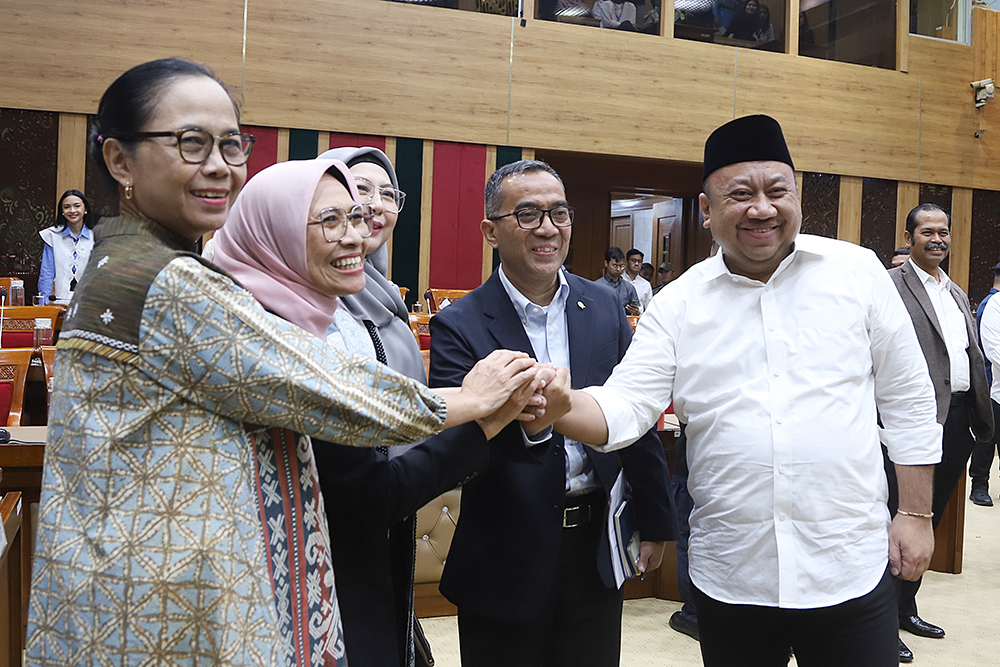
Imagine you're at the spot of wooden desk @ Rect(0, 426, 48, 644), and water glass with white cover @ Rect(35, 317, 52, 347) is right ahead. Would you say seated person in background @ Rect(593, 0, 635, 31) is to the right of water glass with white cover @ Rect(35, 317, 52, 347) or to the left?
right

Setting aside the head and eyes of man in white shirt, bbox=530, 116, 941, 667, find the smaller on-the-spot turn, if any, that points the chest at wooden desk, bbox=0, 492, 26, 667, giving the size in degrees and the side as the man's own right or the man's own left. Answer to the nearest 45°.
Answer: approximately 90° to the man's own right

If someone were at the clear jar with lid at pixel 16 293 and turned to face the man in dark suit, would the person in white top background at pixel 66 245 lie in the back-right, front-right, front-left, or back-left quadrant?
back-left

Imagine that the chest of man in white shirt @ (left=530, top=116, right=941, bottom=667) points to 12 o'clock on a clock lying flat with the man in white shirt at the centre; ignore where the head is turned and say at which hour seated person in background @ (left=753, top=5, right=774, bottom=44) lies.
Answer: The seated person in background is roughly at 6 o'clock from the man in white shirt.

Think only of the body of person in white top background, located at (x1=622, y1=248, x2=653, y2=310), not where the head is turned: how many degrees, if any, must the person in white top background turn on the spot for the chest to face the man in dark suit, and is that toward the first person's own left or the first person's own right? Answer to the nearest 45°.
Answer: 0° — they already face them

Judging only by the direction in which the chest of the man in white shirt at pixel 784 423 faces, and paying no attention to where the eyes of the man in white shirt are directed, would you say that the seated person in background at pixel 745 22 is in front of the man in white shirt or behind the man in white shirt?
behind

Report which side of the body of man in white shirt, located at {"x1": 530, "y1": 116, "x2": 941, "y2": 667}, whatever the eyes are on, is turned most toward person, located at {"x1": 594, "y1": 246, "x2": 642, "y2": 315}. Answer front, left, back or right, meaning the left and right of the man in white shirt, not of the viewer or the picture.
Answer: back

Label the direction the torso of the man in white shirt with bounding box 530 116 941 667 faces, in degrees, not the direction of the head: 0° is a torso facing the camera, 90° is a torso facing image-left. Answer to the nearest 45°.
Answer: approximately 0°

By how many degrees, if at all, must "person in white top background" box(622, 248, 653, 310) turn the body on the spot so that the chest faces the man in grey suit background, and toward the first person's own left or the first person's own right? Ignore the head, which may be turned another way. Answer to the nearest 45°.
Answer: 0° — they already face them

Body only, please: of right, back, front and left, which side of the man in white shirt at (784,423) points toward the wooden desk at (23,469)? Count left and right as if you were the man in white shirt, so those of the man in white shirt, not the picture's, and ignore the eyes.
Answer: right
